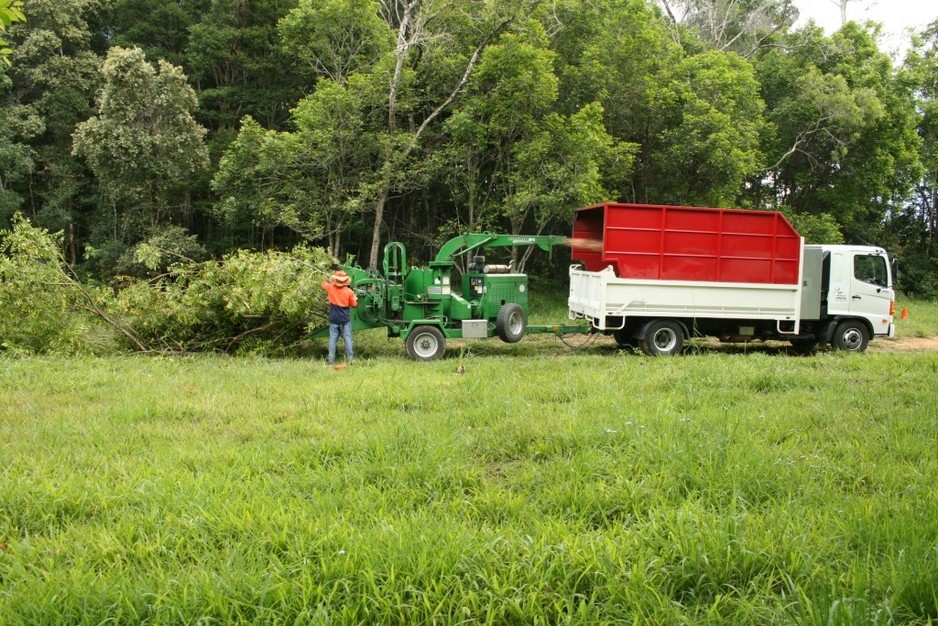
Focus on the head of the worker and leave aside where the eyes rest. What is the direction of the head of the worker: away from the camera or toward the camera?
away from the camera

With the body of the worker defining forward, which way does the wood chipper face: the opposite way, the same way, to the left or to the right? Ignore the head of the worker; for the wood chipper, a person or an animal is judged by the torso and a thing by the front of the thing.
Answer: to the right

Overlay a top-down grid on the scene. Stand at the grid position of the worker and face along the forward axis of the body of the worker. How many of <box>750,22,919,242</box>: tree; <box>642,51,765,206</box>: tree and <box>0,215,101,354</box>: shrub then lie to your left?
1

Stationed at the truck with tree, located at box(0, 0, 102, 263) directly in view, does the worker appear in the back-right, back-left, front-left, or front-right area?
front-left

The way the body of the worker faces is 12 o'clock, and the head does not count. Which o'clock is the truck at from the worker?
The truck is roughly at 3 o'clock from the worker.

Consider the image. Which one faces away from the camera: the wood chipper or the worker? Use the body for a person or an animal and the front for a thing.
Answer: the worker

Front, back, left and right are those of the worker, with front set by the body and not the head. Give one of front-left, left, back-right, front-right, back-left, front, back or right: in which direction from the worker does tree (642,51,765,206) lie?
front-right

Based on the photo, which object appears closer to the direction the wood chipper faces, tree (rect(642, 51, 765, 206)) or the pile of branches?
the tree

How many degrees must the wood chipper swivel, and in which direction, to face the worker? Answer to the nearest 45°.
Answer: approximately 135° to its right

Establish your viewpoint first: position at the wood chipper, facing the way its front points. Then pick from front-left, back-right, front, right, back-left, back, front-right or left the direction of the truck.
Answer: front

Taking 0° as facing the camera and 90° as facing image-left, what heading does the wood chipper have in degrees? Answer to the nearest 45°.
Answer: approximately 270°

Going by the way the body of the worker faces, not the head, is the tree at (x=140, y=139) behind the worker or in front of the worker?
in front

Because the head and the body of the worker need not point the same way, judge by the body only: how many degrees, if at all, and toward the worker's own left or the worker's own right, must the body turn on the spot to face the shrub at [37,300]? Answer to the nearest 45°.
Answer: approximately 90° to the worker's own left

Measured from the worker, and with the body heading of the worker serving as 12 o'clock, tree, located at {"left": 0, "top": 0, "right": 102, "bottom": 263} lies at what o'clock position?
The tree is roughly at 11 o'clock from the worker.

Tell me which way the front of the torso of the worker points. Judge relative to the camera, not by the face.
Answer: away from the camera

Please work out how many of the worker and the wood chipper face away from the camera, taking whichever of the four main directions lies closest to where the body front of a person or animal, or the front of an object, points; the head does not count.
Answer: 1
